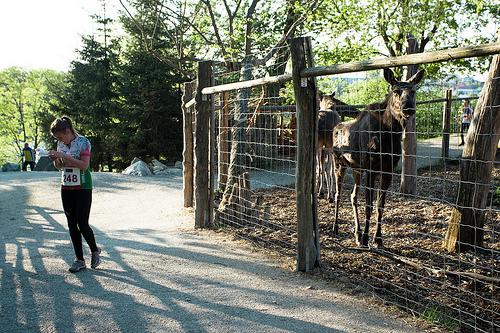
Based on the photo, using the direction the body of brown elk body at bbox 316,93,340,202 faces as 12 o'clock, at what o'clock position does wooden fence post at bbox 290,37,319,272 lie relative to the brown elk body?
The wooden fence post is roughly at 12 o'clock from the brown elk body.

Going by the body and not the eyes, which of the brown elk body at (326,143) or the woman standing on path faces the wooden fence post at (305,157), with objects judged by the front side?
the brown elk body

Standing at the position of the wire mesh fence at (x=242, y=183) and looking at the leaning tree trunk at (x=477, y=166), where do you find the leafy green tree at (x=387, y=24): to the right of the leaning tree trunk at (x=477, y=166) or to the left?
left

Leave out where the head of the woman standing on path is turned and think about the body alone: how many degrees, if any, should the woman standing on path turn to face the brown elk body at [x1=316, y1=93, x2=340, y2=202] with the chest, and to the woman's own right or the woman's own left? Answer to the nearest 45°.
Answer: approximately 180°

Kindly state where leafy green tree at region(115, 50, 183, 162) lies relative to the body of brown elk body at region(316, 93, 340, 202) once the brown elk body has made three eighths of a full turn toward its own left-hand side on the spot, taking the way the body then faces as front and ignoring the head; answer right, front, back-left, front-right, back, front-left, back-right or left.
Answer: left

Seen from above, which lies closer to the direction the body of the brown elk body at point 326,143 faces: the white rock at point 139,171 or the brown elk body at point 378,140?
the brown elk body
